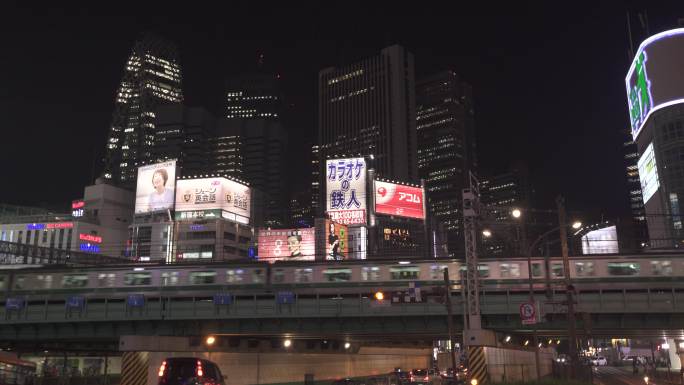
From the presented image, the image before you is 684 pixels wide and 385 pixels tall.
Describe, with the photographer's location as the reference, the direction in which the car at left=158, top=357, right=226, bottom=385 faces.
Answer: facing away from the viewer and to the right of the viewer

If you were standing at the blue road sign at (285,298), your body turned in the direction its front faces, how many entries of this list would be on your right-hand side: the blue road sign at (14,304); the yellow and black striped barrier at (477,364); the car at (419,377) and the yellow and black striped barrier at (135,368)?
2

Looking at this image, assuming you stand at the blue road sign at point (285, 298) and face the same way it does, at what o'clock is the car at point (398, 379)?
The car is roughly at 8 o'clock from the blue road sign.

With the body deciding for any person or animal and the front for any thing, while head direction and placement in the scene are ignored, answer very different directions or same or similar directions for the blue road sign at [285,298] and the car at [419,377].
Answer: very different directions

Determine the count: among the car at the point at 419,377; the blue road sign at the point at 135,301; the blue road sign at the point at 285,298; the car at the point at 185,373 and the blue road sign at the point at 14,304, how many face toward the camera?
3

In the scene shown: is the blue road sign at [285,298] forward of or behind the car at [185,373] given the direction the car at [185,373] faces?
forward

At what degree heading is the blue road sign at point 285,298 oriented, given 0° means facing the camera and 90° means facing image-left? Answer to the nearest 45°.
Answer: approximately 0°

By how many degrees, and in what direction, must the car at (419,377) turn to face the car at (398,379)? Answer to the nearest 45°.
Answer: approximately 45° to its left

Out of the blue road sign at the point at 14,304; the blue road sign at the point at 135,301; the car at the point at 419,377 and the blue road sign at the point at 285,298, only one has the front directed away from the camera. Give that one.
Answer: the car

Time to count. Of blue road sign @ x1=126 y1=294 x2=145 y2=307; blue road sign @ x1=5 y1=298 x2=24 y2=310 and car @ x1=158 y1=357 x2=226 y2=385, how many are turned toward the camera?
2

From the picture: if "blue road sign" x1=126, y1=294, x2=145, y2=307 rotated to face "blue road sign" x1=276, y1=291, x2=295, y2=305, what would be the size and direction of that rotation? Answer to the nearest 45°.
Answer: approximately 90° to its left

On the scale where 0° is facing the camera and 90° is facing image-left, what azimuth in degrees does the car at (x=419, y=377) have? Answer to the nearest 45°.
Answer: approximately 180°
